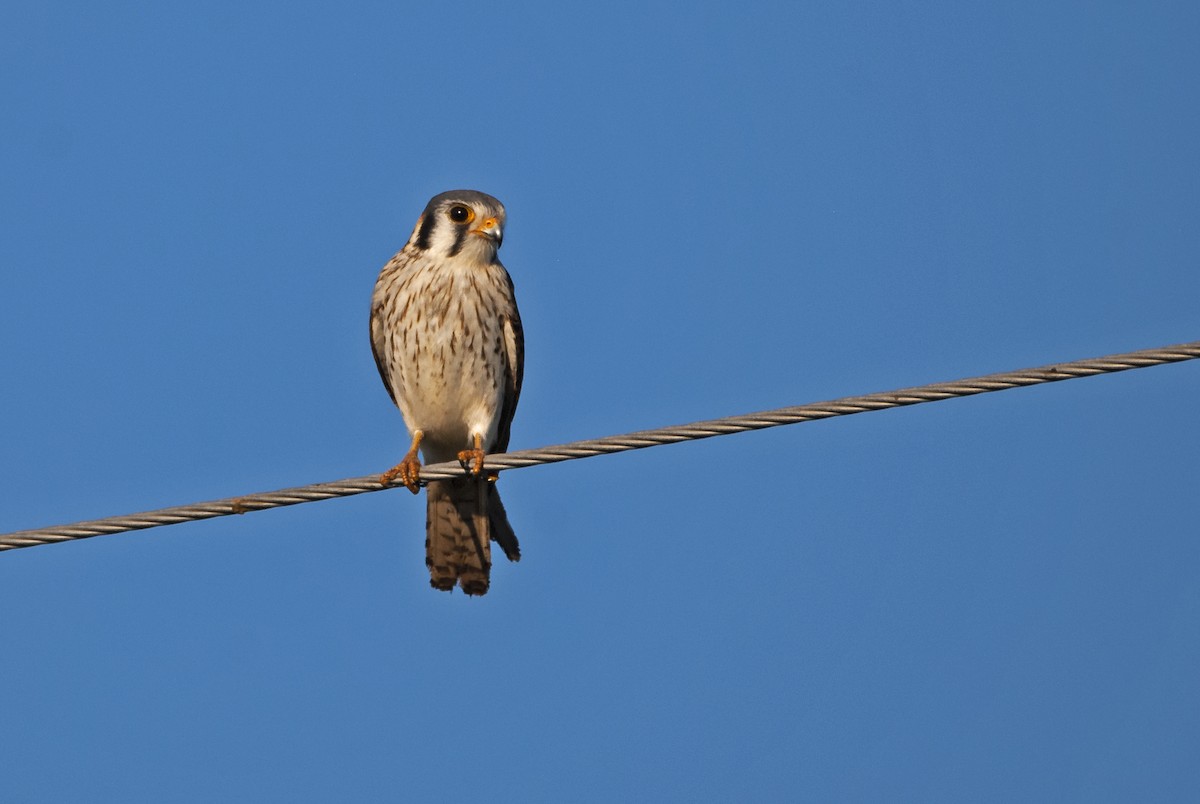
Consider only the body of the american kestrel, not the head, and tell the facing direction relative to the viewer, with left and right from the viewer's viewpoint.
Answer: facing the viewer
